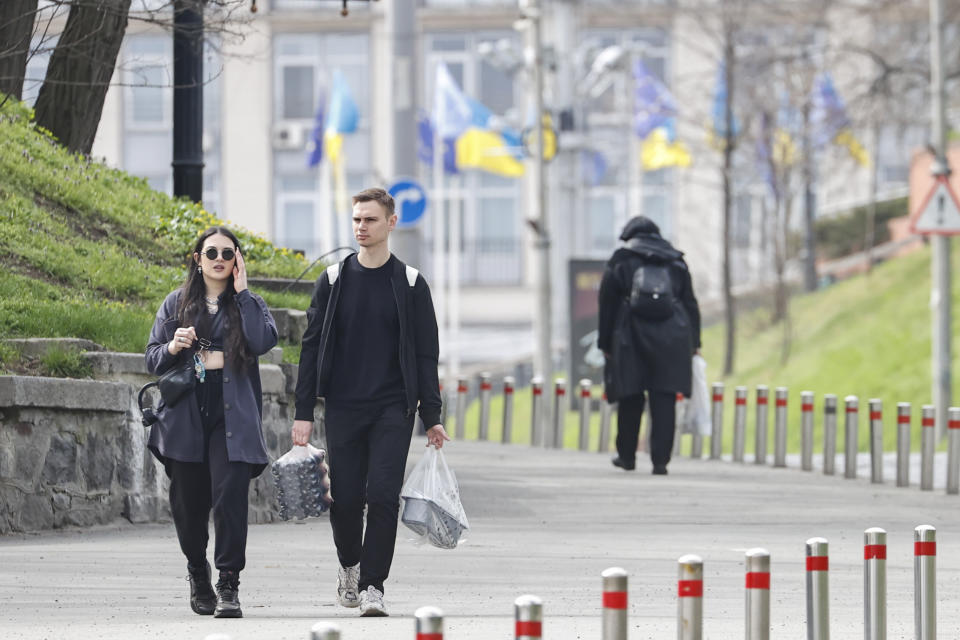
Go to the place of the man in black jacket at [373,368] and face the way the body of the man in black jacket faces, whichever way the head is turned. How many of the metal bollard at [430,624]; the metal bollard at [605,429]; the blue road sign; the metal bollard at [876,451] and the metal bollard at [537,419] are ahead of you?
1

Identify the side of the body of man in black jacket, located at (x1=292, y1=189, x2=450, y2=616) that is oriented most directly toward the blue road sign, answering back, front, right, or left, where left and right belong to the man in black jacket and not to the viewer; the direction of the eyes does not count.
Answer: back

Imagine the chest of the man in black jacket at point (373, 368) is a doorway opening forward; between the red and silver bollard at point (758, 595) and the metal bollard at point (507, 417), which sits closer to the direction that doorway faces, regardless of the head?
the red and silver bollard

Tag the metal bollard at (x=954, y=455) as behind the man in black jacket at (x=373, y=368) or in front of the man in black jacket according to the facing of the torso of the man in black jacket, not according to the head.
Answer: behind

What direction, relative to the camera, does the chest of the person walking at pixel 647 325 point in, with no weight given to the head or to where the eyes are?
away from the camera

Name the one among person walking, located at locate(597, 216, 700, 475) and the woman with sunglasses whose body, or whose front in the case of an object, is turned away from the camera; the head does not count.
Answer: the person walking

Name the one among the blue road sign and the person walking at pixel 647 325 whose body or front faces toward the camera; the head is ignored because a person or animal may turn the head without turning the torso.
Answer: the blue road sign

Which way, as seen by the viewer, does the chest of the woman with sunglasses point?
toward the camera

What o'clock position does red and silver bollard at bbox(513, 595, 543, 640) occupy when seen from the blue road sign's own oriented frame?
The red and silver bollard is roughly at 12 o'clock from the blue road sign.

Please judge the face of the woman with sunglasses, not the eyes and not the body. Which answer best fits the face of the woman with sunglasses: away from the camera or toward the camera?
toward the camera

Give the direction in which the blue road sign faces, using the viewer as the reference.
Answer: facing the viewer

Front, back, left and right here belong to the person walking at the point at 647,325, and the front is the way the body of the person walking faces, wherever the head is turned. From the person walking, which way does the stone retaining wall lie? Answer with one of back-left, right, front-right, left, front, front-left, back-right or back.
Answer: back-left

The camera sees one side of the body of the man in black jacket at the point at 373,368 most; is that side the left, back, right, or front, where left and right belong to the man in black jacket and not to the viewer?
front

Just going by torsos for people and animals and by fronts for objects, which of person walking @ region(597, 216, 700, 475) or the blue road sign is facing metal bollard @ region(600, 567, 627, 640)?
the blue road sign

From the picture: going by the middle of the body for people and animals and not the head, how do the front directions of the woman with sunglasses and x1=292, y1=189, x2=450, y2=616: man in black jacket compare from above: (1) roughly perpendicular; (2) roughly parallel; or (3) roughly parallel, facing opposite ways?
roughly parallel

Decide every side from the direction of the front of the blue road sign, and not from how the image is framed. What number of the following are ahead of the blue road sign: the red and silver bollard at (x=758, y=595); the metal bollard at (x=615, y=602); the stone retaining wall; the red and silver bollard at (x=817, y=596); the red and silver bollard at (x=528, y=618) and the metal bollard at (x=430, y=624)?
6
